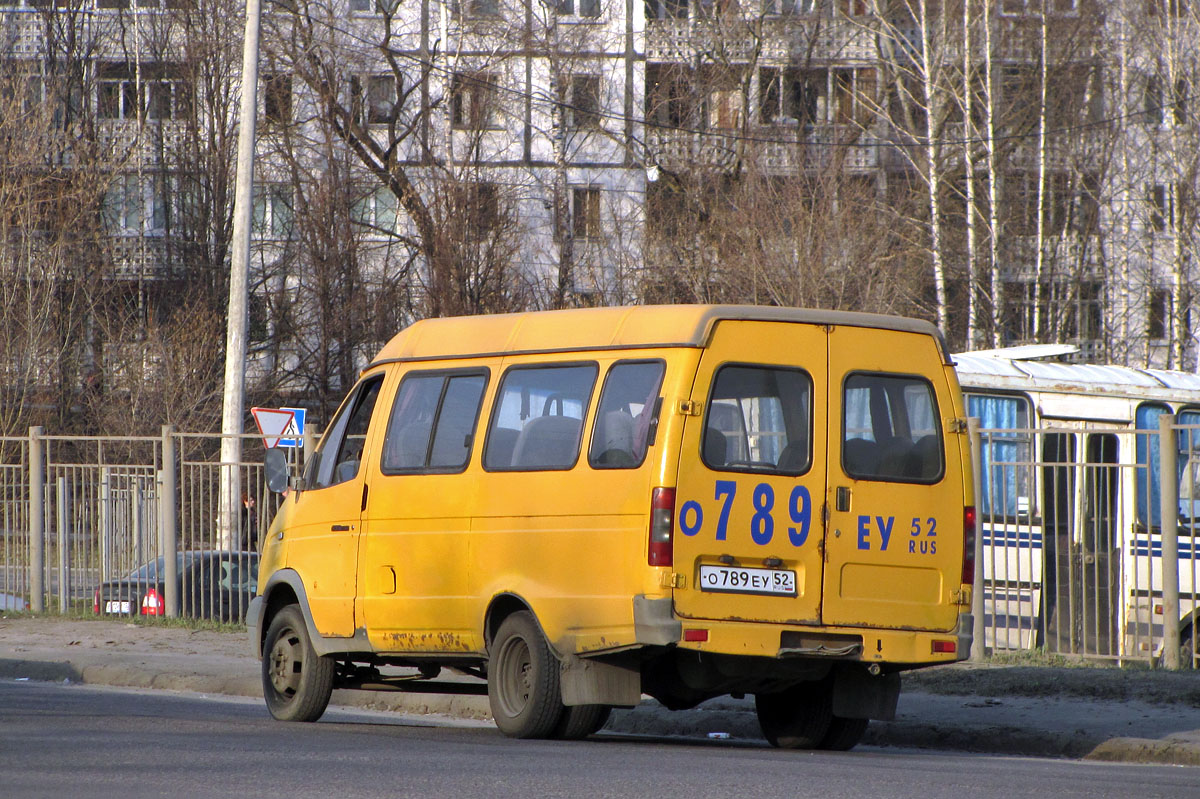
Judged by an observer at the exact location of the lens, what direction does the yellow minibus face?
facing away from the viewer and to the left of the viewer

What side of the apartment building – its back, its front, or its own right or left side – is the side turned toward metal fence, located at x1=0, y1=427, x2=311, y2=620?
front

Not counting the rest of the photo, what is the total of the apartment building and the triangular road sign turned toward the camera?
2

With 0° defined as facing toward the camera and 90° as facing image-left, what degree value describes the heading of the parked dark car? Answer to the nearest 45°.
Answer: approximately 225°

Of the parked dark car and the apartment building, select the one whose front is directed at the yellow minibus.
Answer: the apartment building

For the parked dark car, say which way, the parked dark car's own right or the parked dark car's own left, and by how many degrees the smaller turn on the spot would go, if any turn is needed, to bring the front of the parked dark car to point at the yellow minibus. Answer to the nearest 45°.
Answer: approximately 135° to the parked dark car's own right

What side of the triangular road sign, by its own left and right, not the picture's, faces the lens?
front

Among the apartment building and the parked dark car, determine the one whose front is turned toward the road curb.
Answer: the apartment building

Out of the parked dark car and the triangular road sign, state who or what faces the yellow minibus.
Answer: the triangular road sign

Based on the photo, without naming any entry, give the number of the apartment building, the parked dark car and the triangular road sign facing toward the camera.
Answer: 2

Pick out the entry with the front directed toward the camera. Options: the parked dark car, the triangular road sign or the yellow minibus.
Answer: the triangular road sign

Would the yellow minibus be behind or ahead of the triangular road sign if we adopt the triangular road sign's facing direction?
ahead

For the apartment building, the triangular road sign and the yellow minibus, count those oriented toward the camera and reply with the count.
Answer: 2

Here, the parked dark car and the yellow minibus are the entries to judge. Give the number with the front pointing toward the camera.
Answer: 0

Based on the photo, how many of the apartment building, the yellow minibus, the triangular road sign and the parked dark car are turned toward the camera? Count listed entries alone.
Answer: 2

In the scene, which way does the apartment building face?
toward the camera
